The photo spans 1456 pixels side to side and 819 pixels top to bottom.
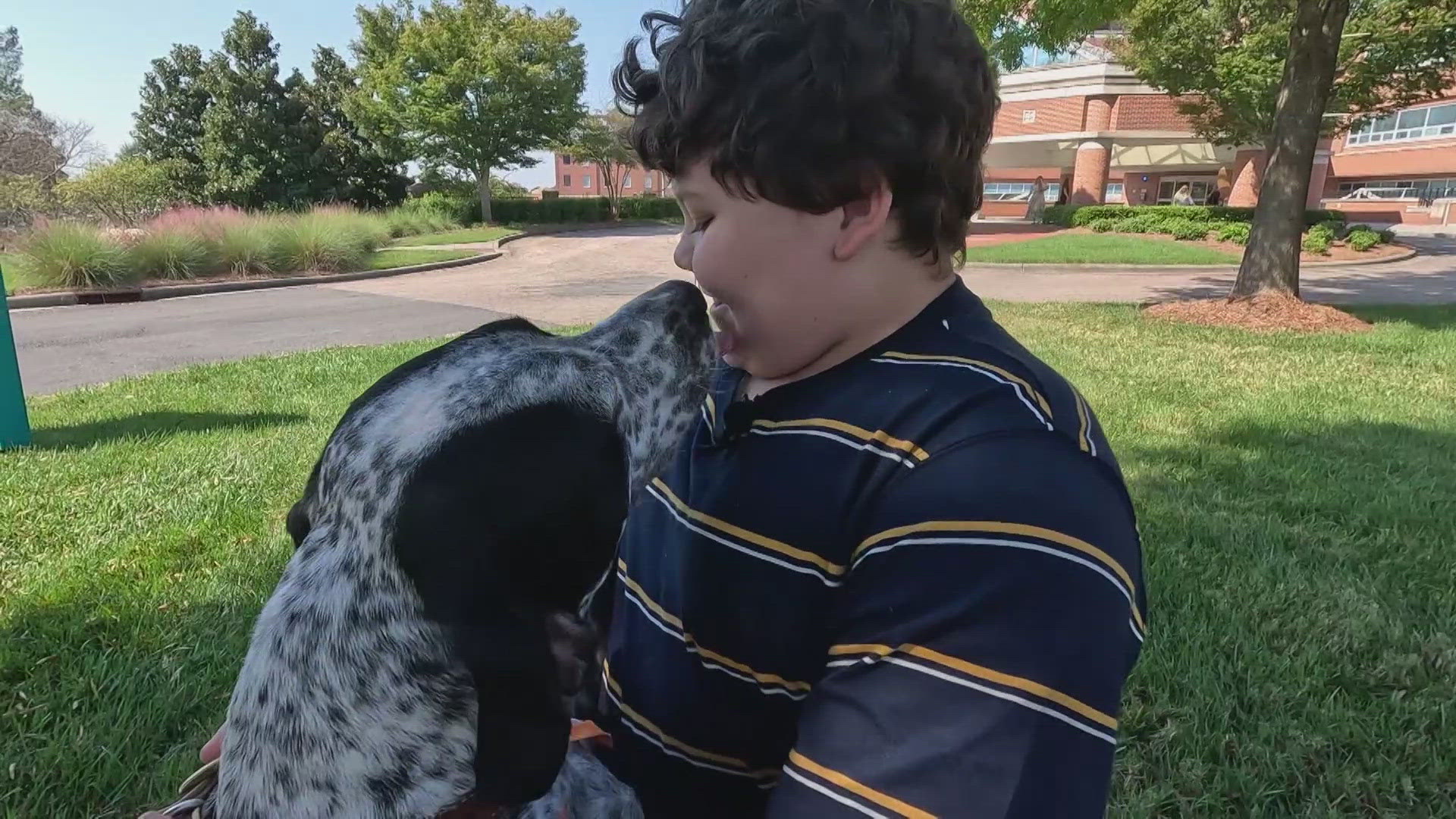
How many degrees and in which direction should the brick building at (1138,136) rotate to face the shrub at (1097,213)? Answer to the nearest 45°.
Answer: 0° — it already faces it

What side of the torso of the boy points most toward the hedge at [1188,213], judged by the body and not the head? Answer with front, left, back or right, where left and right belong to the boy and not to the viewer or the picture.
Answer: right

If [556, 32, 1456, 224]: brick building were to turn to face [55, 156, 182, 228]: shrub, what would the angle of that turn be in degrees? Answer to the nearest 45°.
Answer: approximately 45° to its right

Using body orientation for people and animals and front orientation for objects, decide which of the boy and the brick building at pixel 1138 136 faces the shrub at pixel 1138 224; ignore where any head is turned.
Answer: the brick building

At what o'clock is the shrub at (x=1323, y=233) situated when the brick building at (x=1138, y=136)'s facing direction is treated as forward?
The shrub is roughly at 12 o'clock from the brick building.

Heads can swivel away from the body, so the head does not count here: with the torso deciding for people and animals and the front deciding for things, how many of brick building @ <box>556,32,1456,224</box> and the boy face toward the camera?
1

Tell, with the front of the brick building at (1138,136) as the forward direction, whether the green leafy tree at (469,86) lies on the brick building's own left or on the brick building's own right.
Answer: on the brick building's own right

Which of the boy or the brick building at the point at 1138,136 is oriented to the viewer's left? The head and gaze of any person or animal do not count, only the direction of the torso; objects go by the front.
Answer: the boy

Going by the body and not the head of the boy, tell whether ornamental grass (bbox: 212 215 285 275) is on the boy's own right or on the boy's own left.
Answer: on the boy's own right

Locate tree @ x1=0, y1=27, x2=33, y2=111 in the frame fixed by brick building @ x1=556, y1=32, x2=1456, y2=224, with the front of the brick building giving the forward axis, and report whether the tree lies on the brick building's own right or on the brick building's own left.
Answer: on the brick building's own right

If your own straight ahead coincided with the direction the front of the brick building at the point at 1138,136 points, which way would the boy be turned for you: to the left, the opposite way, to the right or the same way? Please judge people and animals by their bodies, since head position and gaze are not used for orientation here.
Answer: to the right

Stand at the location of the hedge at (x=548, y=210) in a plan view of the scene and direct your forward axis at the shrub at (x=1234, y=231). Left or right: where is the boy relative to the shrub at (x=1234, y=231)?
right

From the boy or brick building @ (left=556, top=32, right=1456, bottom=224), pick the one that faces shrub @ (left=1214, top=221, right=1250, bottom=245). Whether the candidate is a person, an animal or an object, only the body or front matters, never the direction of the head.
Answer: the brick building

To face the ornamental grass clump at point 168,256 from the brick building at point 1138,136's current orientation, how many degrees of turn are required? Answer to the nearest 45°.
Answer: approximately 45° to its right

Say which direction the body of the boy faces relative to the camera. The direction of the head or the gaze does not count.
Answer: to the viewer's left
